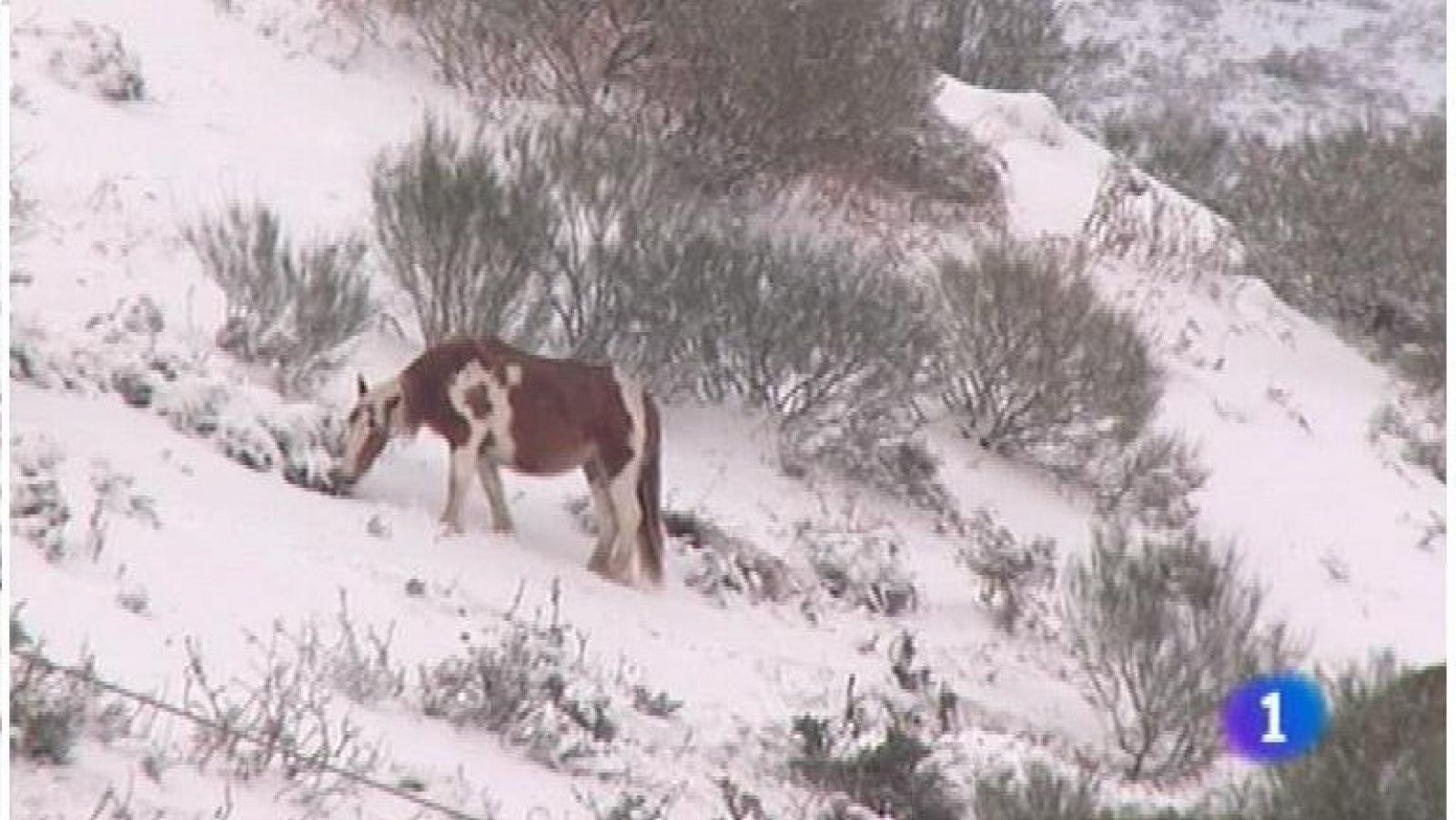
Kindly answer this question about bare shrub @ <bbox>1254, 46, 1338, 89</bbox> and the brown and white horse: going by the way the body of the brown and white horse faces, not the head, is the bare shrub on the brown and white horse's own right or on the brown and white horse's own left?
on the brown and white horse's own right

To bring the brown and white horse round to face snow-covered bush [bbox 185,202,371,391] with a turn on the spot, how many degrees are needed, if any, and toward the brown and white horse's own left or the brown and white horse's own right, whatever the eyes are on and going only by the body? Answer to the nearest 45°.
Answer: approximately 45° to the brown and white horse's own right

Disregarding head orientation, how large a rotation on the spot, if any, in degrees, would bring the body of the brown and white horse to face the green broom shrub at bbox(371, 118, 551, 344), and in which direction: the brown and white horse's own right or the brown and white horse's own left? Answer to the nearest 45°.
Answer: approximately 90° to the brown and white horse's own right

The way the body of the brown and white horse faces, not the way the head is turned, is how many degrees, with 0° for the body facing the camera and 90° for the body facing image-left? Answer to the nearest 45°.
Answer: approximately 90°

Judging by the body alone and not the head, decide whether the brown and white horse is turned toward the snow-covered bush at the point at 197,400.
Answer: yes

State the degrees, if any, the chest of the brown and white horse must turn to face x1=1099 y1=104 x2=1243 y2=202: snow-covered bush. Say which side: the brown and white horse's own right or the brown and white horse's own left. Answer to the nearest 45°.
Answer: approximately 135° to the brown and white horse's own right

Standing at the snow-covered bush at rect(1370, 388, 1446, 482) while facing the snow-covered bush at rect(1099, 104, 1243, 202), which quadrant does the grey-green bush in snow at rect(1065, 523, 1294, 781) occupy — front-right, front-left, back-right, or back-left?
back-left

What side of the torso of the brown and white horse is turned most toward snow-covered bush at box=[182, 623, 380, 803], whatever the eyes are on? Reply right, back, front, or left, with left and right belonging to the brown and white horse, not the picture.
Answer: left
